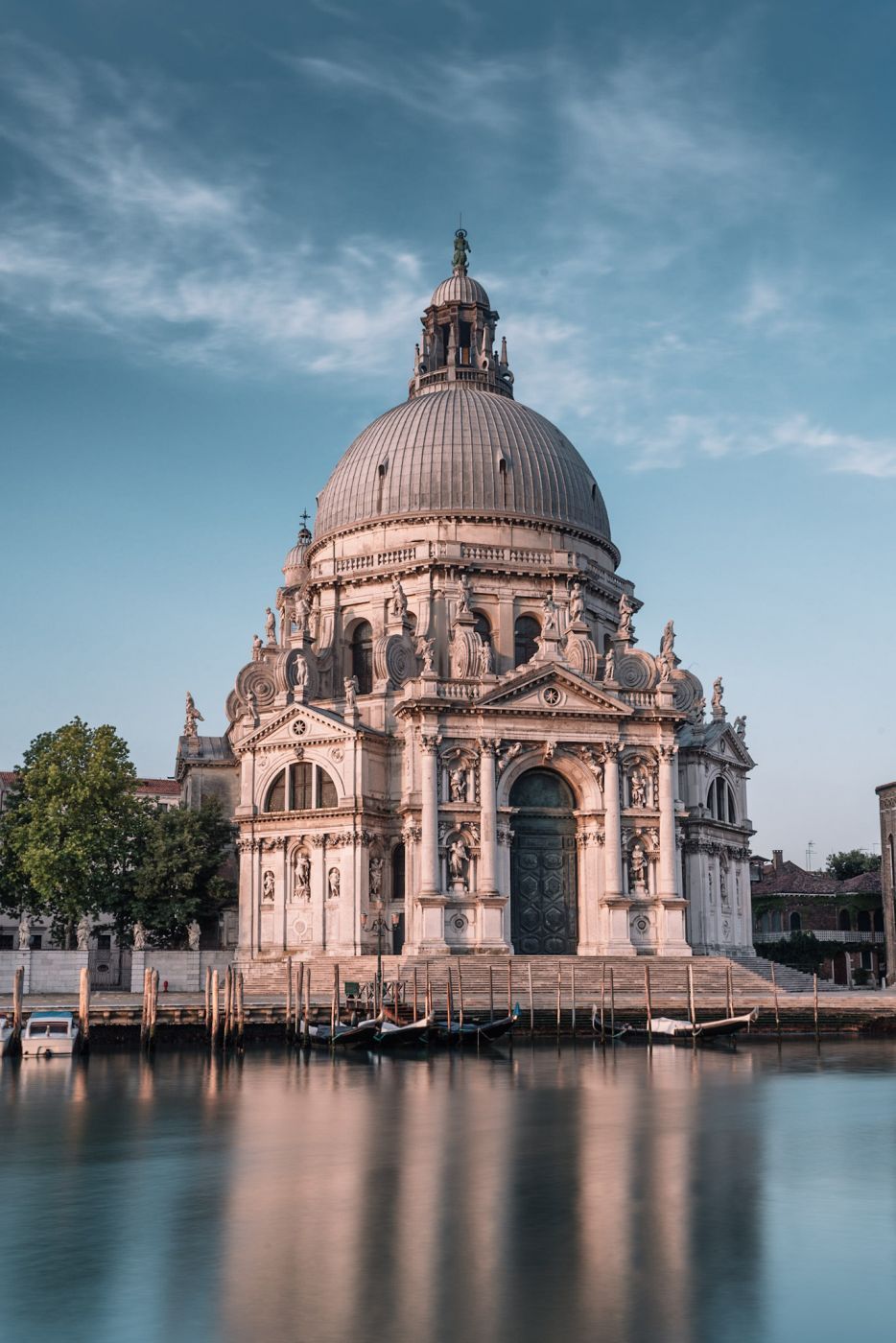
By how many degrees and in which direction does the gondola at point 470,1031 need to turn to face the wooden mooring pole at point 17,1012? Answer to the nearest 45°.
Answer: approximately 180°

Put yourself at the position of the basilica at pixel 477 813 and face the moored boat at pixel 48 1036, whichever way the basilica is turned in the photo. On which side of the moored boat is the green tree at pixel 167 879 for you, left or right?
right

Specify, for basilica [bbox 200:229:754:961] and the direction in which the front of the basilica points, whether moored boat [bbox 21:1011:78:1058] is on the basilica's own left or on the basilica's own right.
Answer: on the basilica's own right

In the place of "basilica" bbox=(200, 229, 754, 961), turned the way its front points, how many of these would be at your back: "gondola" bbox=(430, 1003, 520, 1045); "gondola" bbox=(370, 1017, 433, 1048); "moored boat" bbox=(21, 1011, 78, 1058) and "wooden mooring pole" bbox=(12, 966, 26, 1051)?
0

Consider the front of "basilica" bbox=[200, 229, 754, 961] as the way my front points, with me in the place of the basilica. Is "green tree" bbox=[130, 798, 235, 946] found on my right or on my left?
on my right

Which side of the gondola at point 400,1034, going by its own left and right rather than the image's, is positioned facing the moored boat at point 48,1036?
back

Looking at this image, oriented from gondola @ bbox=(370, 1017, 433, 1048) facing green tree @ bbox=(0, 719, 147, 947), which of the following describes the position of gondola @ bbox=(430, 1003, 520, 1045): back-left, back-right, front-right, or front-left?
back-right

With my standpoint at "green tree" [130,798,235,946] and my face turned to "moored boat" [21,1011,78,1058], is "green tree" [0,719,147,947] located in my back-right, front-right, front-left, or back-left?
front-right

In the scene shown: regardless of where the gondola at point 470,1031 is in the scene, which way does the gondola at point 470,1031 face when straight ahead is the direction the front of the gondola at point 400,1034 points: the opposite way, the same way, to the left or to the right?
the same way

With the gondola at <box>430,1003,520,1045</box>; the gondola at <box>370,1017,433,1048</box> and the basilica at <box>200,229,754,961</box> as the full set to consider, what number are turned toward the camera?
1

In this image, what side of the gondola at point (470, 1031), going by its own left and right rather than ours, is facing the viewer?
right

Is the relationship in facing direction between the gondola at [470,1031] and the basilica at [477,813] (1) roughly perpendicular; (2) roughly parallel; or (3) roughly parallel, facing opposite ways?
roughly perpendicular

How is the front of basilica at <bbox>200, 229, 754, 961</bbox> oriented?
toward the camera

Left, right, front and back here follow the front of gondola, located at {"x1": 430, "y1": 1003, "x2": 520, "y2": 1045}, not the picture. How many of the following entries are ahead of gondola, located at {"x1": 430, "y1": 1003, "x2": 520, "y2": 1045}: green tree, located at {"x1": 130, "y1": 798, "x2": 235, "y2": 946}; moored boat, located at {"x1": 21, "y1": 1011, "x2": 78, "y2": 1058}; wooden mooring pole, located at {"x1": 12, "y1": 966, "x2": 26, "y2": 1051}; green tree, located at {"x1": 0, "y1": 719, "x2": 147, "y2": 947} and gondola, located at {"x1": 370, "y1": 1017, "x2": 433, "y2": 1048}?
0

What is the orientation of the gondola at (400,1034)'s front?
to the viewer's right

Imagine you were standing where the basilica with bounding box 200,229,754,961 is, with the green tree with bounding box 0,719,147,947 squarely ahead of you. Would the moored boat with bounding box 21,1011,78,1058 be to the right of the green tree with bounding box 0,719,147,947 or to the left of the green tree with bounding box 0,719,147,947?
left

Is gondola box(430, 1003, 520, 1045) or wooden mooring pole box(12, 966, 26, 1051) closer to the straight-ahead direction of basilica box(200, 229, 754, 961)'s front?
the gondola

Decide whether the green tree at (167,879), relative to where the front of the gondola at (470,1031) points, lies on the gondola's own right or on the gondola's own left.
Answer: on the gondola's own left
